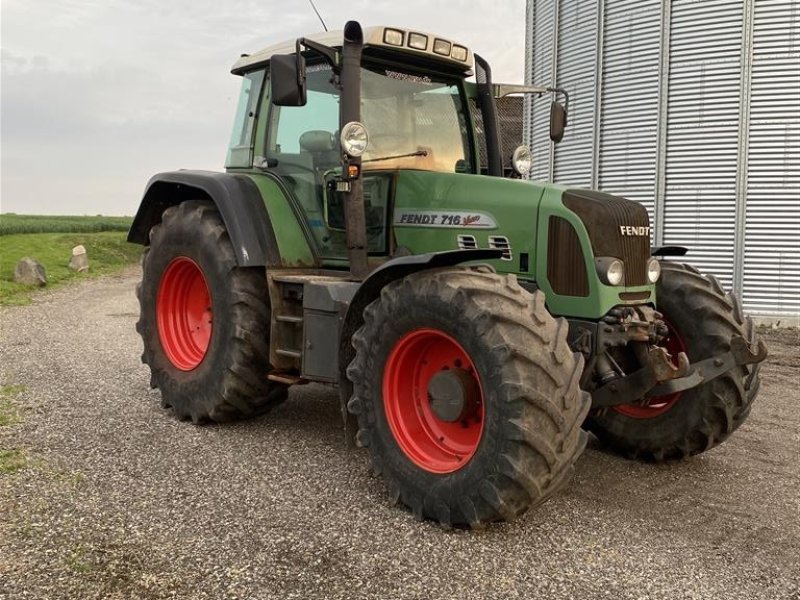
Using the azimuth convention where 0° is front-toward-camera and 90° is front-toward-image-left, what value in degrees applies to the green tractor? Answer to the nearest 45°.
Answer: approximately 315°

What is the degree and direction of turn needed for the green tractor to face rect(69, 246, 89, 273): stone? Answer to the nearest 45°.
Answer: approximately 180°

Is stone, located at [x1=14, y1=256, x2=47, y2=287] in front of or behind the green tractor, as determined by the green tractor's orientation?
behind
